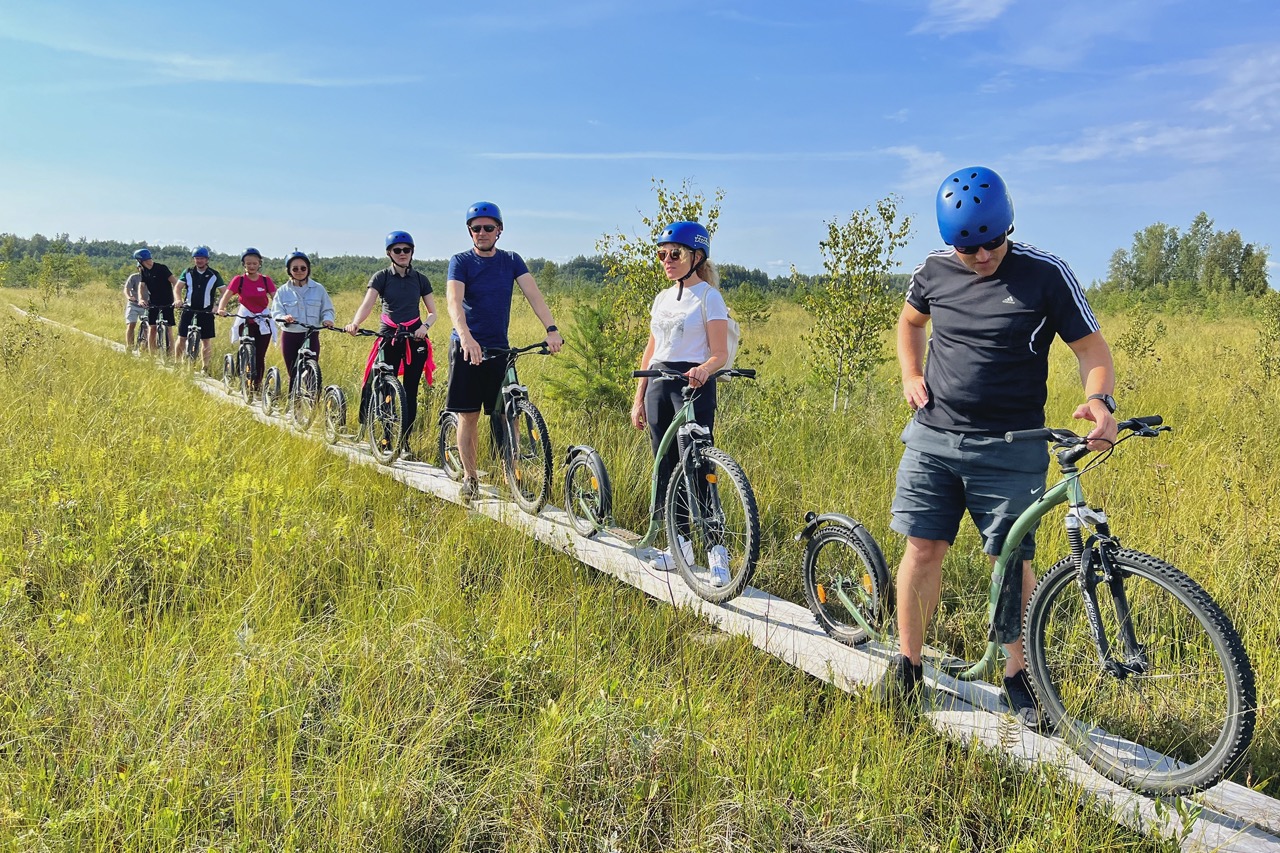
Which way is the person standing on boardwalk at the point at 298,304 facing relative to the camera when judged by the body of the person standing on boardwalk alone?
toward the camera

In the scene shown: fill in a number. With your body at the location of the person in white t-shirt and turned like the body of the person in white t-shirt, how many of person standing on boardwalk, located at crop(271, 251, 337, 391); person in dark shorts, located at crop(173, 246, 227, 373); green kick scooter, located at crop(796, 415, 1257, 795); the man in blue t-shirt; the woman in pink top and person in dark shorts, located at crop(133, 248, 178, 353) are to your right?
5

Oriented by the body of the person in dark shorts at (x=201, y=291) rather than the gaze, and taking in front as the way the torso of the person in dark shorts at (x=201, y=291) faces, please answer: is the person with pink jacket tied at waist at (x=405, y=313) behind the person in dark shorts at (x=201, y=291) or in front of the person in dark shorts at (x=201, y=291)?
in front

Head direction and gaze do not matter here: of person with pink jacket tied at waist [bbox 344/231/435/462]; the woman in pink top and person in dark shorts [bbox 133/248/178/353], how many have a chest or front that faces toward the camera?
3

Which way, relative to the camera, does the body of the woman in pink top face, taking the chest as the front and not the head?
toward the camera

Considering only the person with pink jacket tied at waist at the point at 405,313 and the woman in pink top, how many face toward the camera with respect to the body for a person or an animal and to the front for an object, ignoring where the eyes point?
2

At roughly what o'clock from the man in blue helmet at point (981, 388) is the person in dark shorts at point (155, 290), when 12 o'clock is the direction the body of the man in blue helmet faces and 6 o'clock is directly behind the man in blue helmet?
The person in dark shorts is roughly at 4 o'clock from the man in blue helmet.

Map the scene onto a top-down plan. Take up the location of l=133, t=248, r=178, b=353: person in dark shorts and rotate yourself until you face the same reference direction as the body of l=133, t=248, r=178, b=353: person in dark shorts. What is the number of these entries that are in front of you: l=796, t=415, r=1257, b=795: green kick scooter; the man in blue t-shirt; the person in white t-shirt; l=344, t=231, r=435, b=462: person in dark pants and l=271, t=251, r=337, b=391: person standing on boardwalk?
5

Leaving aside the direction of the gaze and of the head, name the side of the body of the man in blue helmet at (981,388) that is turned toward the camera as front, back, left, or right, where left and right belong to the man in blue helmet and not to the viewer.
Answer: front

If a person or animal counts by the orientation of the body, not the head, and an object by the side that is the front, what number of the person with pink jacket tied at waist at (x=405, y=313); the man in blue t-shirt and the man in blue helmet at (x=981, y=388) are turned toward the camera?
3

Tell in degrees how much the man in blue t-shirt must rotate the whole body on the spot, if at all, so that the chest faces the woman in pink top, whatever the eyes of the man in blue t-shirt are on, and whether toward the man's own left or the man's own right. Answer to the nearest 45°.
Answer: approximately 135° to the man's own right

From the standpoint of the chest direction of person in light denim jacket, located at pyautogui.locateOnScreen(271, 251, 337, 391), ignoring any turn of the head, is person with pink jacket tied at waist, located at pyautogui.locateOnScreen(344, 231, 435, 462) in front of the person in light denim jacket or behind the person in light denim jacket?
in front

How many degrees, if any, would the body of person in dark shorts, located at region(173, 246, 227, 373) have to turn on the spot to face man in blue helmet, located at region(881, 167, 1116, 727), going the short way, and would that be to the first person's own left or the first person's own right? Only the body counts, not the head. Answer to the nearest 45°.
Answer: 0° — they already face them

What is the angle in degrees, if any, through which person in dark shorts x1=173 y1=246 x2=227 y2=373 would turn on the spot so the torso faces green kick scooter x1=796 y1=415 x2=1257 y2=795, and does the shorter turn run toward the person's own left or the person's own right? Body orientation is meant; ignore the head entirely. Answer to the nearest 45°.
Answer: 0° — they already face it
